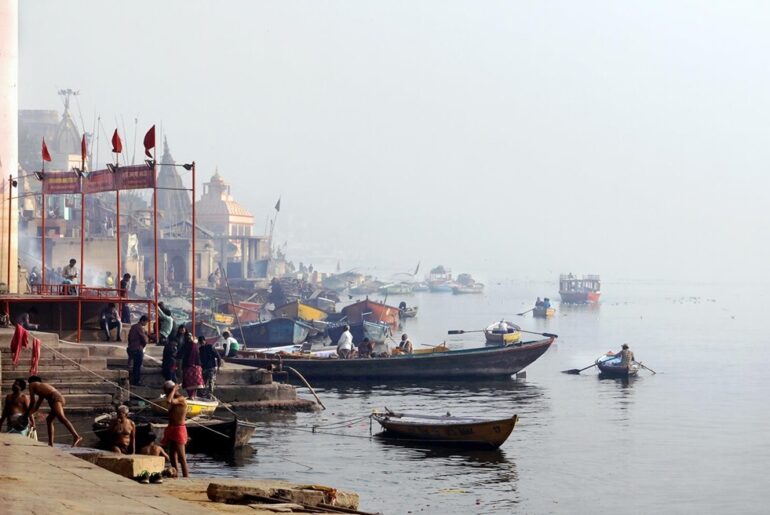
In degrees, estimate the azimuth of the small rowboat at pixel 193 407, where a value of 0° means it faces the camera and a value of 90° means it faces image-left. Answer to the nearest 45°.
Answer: approximately 270°

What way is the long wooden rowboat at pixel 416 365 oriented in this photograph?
to the viewer's right

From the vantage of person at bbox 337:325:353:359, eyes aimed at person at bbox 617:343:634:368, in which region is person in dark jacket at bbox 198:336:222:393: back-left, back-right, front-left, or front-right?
back-right

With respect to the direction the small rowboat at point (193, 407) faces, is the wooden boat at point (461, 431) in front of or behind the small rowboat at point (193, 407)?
in front
